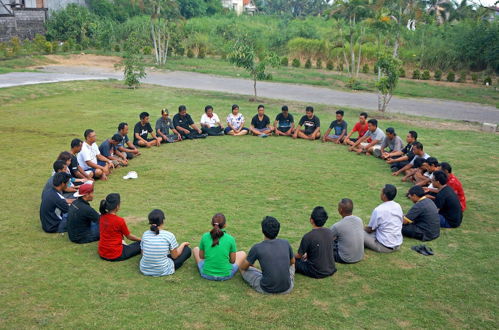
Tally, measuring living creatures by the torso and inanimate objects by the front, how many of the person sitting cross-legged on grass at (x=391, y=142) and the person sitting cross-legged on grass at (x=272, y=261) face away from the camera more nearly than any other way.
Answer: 1

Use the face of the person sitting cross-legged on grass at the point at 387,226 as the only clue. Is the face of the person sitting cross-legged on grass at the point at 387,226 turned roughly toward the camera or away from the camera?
away from the camera

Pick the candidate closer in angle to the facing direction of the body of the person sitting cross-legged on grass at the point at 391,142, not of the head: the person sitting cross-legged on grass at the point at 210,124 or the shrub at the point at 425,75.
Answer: the person sitting cross-legged on grass

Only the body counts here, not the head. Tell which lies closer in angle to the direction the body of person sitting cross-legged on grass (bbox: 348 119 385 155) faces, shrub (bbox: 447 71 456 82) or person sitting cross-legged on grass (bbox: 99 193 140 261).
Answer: the person sitting cross-legged on grass

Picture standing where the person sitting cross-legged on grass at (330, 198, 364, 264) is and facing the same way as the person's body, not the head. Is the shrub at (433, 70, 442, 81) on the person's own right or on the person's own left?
on the person's own right

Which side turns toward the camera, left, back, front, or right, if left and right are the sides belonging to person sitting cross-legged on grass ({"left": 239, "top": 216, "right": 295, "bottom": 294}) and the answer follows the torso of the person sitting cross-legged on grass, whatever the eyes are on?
back

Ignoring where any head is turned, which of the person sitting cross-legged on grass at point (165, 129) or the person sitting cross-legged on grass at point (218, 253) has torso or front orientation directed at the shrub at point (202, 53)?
the person sitting cross-legged on grass at point (218, 253)

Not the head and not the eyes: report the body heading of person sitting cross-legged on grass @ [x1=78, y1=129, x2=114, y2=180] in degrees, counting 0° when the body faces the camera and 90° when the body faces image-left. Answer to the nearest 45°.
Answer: approximately 315°

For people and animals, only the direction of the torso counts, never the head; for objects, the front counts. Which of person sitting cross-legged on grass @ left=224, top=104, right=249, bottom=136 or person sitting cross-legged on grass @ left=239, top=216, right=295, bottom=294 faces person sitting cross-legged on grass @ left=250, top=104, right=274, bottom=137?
person sitting cross-legged on grass @ left=239, top=216, right=295, bottom=294

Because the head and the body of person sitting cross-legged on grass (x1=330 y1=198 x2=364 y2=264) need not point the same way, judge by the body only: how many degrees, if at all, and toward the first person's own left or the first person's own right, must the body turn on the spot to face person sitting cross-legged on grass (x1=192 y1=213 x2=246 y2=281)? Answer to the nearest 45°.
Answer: approximately 90° to the first person's own left

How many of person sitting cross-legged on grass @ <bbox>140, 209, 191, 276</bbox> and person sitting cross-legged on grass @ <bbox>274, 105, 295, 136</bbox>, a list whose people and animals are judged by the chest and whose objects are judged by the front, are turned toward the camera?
1

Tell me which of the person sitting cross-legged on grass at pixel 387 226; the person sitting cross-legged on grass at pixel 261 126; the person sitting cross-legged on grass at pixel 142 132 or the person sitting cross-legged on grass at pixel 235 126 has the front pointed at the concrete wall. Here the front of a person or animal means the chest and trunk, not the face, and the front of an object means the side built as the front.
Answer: the person sitting cross-legged on grass at pixel 387 226

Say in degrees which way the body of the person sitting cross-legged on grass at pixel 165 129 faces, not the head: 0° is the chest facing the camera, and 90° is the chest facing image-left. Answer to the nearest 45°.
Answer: approximately 315°

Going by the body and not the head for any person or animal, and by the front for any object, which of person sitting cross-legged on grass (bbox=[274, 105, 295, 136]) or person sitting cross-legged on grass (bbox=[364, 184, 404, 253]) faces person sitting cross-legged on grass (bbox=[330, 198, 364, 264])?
person sitting cross-legged on grass (bbox=[274, 105, 295, 136])

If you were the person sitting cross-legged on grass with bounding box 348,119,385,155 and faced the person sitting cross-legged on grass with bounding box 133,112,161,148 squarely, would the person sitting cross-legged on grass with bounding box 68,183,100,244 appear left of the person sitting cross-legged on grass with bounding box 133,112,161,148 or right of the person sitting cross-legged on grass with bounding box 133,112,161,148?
left
